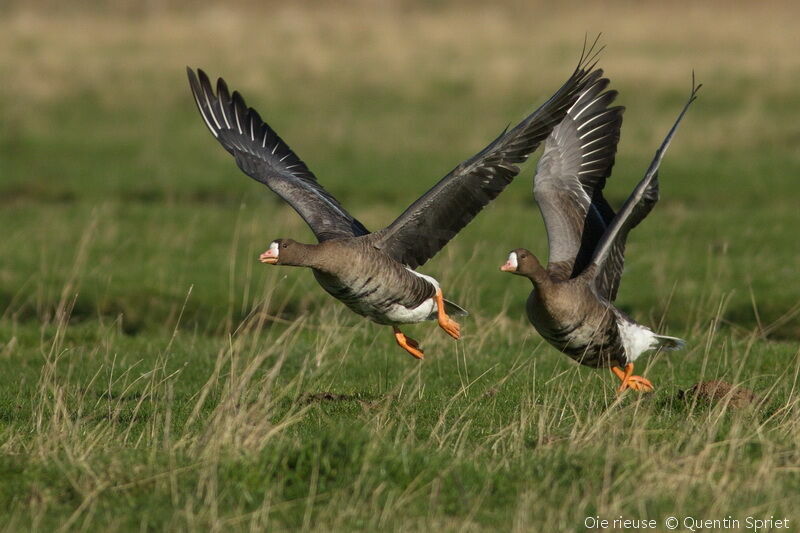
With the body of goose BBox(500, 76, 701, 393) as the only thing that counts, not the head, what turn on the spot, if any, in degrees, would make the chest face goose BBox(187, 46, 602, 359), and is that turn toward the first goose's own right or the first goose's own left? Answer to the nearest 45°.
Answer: approximately 45° to the first goose's own right

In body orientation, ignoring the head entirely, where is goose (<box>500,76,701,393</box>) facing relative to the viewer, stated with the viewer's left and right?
facing the viewer and to the left of the viewer
